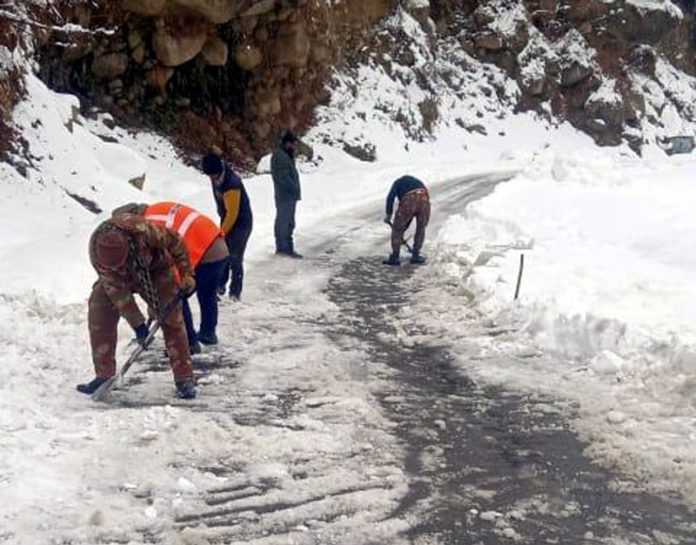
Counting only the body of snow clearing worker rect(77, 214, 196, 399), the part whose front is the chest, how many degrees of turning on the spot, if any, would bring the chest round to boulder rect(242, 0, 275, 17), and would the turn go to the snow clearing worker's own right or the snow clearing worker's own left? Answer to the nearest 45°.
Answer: approximately 135° to the snow clearing worker's own right

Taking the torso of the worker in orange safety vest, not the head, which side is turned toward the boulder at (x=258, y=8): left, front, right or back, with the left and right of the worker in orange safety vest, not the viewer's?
right

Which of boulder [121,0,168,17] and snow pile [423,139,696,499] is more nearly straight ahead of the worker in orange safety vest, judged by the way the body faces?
the boulder

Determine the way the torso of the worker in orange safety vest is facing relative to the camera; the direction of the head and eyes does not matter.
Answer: to the viewer's left

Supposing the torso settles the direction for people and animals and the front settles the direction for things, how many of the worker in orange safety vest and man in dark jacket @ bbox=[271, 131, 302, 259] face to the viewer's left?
1

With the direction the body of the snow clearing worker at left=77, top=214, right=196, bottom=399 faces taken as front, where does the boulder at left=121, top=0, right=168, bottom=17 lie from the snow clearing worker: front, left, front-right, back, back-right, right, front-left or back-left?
back-right
